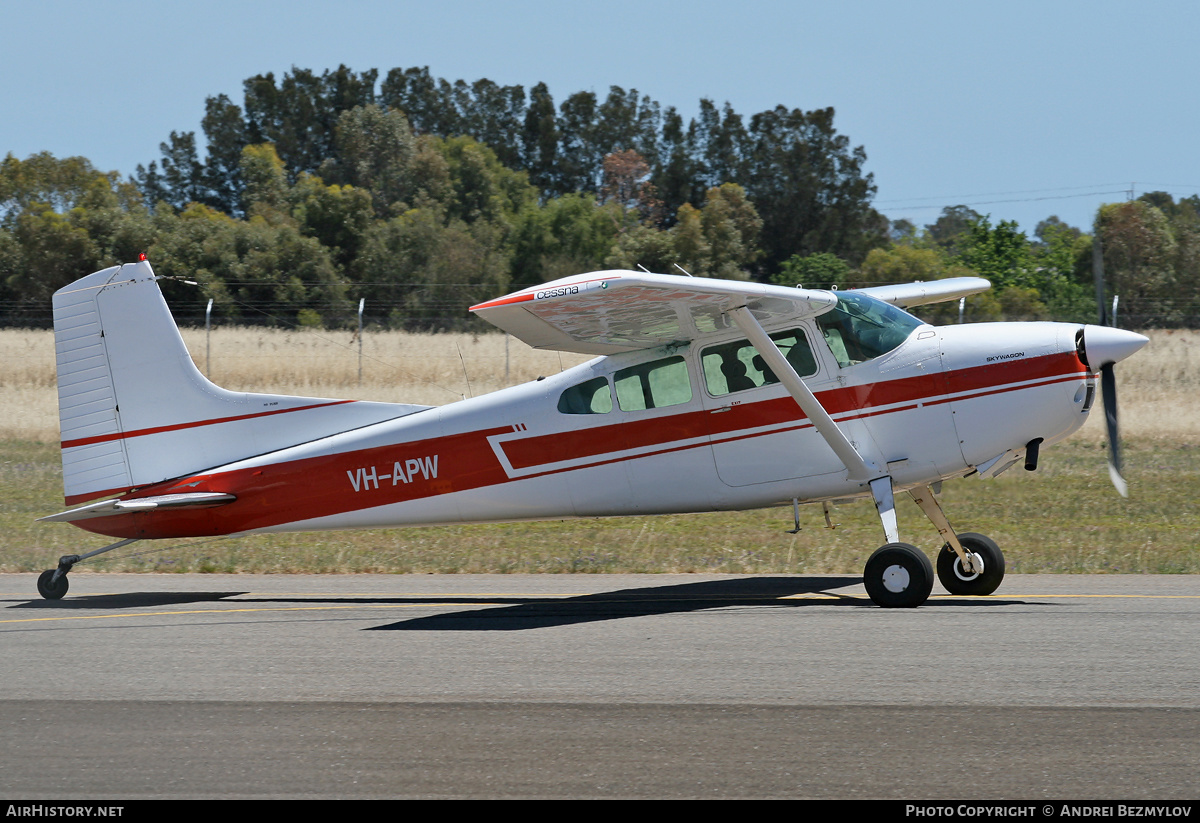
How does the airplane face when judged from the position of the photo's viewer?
facing to the right of the viewer
